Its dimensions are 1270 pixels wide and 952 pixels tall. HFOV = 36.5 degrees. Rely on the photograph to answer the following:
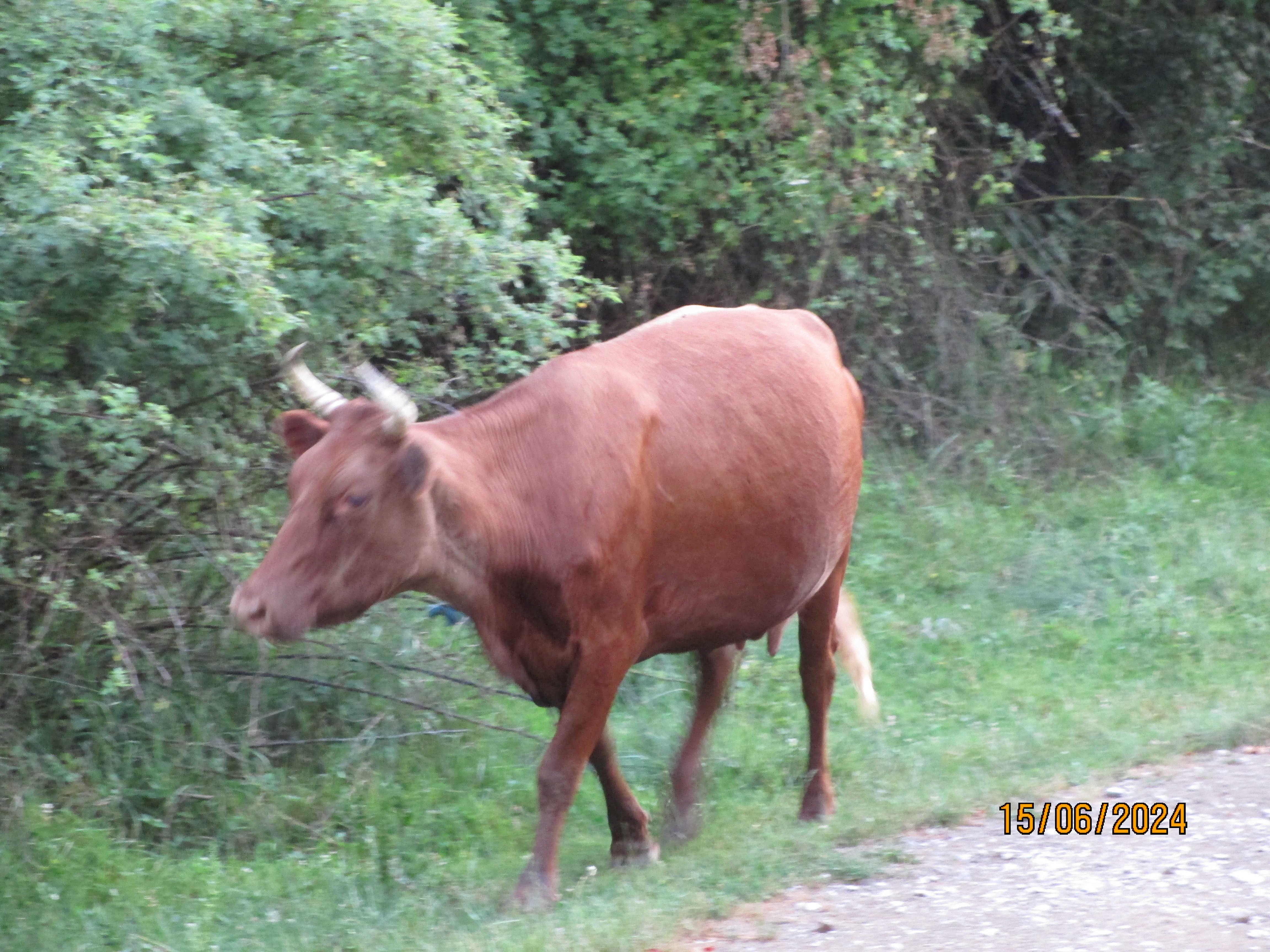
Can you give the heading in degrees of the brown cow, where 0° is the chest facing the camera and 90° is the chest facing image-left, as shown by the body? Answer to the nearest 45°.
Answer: approximately 45°
